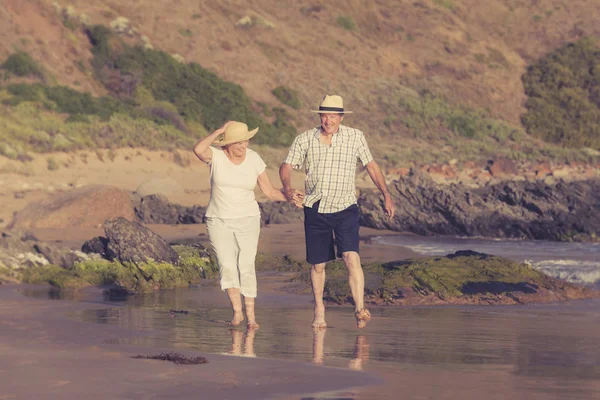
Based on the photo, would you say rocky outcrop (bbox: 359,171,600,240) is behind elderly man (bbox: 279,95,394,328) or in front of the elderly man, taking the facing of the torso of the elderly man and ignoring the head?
behind

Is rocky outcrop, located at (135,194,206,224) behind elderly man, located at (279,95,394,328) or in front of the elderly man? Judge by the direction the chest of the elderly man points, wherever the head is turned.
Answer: behind

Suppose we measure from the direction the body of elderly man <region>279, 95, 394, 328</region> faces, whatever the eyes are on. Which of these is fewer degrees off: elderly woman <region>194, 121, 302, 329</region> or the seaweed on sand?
the seaweed on sand

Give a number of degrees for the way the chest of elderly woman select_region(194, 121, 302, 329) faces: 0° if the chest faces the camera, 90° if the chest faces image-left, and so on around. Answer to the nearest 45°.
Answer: approximately 0°

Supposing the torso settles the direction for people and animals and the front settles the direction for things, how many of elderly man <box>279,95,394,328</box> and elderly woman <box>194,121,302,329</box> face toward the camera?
2

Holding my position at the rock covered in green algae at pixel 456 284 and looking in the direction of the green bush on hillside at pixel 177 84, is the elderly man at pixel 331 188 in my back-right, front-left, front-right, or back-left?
back-left

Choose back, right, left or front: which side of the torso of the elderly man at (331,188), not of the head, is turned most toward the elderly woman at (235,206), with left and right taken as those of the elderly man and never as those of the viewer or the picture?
right

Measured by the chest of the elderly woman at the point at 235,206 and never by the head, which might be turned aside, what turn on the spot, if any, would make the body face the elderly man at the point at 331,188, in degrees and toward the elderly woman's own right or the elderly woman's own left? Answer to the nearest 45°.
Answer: approximately 90° to the elderly woman's own left

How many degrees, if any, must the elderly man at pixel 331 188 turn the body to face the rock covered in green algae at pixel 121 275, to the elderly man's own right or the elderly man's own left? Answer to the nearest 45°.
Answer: approximately 135° to the elderly man's own right

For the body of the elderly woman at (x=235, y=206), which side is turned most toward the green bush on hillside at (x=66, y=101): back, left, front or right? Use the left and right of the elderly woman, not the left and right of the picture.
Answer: back

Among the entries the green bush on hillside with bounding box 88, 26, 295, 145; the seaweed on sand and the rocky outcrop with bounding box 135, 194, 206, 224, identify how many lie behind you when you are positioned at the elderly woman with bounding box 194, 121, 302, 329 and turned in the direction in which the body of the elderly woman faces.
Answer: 2
